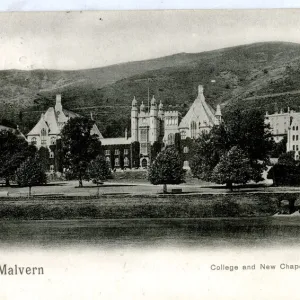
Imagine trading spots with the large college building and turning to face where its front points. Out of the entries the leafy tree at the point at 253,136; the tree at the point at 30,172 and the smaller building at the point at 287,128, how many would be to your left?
2

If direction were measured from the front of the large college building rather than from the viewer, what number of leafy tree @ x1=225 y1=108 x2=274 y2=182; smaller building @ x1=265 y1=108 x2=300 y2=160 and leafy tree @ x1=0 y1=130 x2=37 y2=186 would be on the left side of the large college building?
2

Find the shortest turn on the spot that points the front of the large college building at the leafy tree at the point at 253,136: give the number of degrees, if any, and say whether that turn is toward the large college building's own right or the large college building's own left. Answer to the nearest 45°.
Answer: approximately 90° to the large college building's own left

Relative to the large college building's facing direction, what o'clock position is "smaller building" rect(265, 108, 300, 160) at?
The smaller building is roughly at 9 o'clock from the large college building.

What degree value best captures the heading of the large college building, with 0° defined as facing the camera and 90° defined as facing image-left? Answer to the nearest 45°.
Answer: approximately 0°

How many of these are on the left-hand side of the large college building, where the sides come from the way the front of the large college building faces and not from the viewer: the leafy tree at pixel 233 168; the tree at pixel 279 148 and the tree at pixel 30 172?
2

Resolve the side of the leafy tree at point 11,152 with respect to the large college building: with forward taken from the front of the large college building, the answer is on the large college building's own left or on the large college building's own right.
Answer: on the large college building's own right

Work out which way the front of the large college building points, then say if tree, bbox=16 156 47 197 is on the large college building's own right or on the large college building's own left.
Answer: on the large college building's own right
